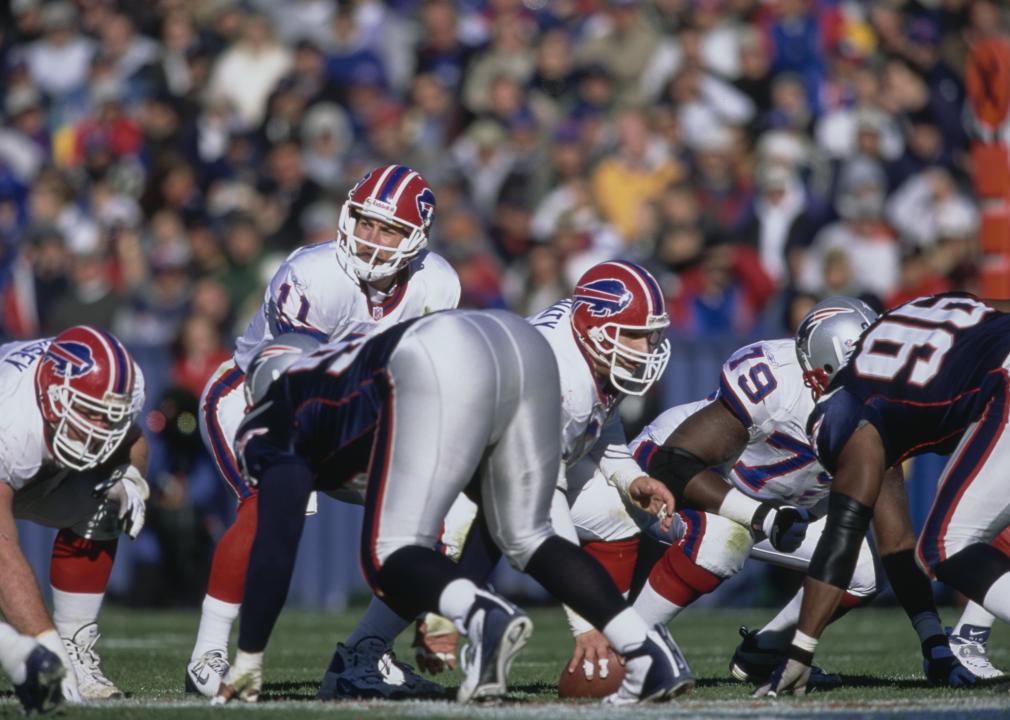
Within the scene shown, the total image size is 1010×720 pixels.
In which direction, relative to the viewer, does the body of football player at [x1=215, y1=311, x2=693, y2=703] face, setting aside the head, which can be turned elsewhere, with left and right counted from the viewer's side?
facing away from the viewer and to the left of the viewer

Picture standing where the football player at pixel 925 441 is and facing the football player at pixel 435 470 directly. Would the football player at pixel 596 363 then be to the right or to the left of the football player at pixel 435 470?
right

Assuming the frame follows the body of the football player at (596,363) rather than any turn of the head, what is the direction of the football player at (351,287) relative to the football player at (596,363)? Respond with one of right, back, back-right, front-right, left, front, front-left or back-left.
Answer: back

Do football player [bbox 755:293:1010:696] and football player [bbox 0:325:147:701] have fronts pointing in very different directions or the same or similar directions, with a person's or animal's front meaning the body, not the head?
very different directions

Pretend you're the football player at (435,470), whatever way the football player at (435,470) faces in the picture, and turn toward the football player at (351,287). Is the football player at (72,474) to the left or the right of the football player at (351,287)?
left

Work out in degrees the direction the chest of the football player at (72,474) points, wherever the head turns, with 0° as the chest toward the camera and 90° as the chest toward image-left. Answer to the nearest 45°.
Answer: approximately 315°

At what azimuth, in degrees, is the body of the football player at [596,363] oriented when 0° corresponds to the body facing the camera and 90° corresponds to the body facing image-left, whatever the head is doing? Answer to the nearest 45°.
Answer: approximately 315°
